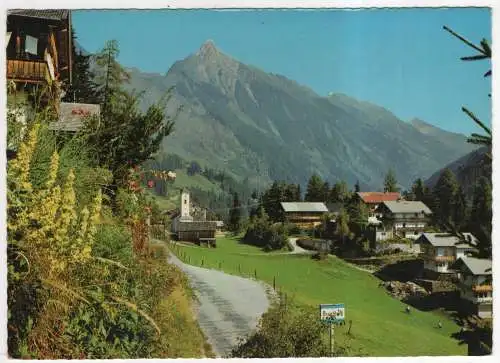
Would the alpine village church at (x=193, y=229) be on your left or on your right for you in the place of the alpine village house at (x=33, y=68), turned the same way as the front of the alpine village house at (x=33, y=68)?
on your left

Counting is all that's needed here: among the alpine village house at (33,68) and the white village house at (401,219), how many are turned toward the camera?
2

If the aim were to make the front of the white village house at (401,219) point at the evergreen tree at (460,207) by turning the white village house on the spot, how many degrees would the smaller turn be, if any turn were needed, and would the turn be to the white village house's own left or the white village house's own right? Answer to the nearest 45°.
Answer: approximately 45° to the white village house's own left

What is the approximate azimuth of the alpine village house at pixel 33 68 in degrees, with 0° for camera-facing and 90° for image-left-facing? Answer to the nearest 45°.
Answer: approximately 0°

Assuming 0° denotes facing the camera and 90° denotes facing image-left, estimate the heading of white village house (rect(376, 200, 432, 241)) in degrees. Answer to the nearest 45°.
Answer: approximately 0°

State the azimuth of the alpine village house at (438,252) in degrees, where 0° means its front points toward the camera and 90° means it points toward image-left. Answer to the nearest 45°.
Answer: approximately 45°
